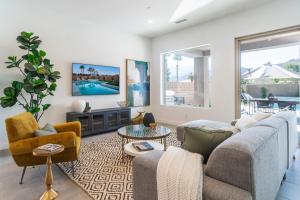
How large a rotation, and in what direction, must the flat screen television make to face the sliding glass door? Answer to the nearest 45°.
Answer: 0° — it already faces it

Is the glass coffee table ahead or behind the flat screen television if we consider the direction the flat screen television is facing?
ahead

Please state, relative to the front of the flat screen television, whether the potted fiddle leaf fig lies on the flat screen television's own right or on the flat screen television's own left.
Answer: on the flat screen television's own right

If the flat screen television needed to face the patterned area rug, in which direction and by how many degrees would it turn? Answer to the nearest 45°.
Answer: approximately 45° to its right

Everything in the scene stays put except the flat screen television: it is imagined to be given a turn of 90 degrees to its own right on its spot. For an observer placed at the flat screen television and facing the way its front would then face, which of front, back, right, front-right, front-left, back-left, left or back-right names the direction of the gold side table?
front-left

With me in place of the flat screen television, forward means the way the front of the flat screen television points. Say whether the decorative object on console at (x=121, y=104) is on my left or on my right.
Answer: on my left

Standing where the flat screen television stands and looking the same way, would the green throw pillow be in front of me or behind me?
in front

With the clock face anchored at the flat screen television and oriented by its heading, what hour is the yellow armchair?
The yellow armchair is roughly at 2 o'clock from the flat screen television.
